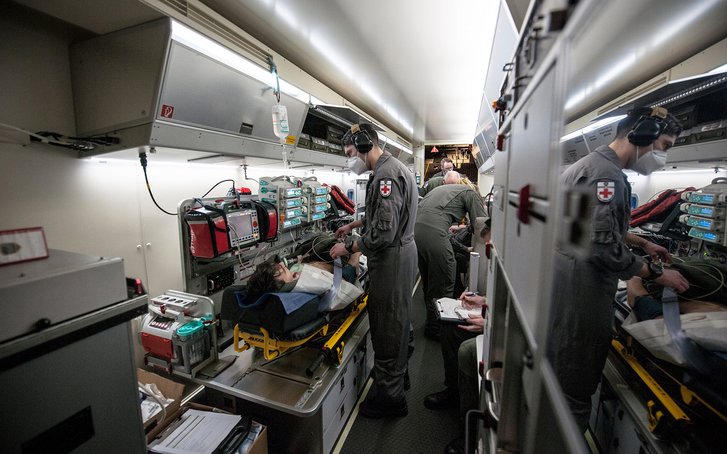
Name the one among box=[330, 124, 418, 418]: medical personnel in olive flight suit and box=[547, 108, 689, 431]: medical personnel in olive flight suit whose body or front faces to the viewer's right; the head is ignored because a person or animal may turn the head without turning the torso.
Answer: box=[547, 108, 689, 431]: medical personnel in olive flight suit

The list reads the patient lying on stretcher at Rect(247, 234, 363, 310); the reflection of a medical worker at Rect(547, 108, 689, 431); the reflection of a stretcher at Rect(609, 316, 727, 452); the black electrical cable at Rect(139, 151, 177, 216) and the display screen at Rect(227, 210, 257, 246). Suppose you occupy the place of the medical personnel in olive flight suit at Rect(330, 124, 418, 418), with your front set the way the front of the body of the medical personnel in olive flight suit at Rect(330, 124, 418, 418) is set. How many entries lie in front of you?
3

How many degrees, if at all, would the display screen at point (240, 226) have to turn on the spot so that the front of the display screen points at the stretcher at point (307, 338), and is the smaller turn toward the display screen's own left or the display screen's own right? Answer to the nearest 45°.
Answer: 0° — it already faces it

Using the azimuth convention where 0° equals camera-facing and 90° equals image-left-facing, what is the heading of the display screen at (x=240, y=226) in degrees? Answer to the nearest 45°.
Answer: approximately 315°

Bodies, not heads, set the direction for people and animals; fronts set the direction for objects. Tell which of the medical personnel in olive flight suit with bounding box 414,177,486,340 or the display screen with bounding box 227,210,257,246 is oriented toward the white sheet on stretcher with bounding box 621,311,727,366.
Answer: the display screen

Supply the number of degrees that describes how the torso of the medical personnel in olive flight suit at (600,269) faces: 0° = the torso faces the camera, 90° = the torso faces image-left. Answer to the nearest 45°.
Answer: approximately 270°

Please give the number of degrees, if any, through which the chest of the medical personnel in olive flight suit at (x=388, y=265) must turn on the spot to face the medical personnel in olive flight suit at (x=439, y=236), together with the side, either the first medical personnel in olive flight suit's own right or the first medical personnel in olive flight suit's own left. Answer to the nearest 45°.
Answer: approximately 135° to the first medical personnel in olive flight suit's own right

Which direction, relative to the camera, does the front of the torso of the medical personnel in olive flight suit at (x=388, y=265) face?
to the viewer's left
